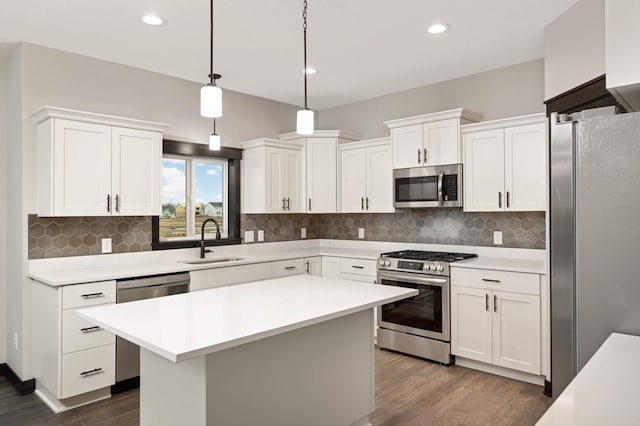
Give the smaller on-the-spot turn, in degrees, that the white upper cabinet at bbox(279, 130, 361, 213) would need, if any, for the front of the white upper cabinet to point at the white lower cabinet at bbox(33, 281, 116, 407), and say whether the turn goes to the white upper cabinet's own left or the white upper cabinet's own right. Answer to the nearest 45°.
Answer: approximately 45° to the white upper cabinet's own right

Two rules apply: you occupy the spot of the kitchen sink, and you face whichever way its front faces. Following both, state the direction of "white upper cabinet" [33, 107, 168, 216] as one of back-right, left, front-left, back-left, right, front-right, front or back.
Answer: right

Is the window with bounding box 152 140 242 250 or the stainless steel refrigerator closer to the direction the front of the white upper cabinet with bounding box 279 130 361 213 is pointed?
the stainless steel refrigerator

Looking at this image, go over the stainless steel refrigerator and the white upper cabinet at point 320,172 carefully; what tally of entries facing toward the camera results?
1

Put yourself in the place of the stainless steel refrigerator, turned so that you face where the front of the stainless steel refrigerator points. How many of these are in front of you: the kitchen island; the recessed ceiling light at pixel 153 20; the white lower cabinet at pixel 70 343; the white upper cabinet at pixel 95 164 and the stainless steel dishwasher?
5

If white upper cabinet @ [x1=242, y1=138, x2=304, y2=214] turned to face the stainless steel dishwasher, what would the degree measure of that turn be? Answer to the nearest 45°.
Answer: approximately 90° to its right

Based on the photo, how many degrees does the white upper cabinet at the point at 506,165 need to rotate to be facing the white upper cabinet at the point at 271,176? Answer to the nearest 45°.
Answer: approximately 45° to its right

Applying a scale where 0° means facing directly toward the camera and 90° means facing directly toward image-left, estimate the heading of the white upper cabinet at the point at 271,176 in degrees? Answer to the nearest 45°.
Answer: approximately 315°

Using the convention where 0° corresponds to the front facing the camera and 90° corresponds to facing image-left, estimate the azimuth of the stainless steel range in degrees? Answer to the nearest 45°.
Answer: approximately 45°

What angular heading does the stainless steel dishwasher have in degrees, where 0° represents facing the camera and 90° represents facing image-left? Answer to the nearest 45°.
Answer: approximately 315°
